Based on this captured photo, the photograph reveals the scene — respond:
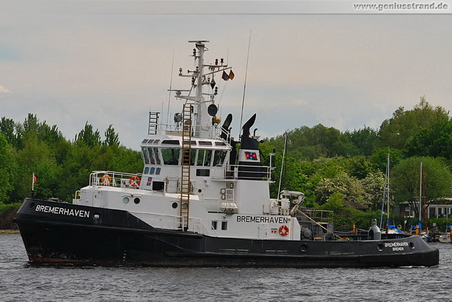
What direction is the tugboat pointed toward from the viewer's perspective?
to the viewer's left
